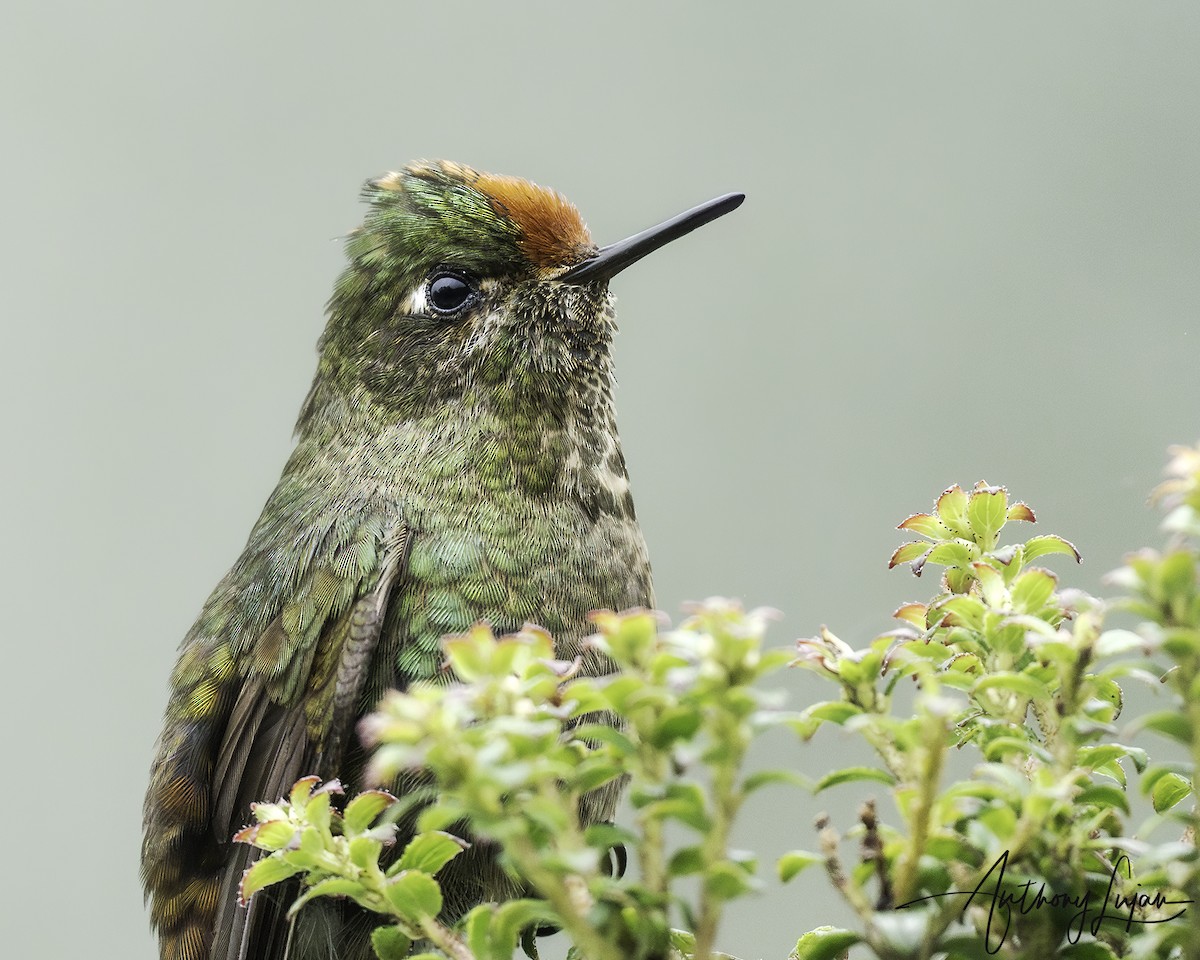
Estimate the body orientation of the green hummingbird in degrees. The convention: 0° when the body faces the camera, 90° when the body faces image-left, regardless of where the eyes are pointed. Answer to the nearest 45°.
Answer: approximately 270°
